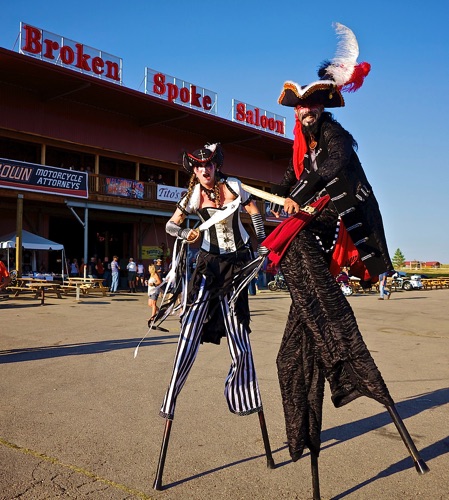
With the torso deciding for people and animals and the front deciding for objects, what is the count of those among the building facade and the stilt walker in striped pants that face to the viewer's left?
0

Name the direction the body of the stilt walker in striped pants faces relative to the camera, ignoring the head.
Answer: toward the camera

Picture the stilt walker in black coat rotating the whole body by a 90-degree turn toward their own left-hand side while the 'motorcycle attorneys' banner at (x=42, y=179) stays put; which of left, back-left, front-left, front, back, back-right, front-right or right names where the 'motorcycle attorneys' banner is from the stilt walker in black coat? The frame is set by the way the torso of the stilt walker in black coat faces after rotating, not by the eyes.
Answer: back

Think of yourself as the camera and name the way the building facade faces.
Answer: facing the viewer and to the right of the viewer

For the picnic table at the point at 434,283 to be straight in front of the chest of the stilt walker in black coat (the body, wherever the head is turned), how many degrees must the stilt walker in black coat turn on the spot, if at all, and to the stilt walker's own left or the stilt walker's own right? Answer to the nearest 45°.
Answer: approximately 135° to the stilt walker's own right

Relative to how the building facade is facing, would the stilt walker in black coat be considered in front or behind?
in front

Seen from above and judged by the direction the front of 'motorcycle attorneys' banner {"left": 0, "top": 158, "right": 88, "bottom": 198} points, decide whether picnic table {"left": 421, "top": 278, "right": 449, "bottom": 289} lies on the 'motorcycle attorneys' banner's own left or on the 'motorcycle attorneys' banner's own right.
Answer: on the 'motorcycle attorneys' banner's own left

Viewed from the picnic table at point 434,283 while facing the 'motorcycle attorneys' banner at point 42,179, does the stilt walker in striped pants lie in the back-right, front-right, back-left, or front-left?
front-left

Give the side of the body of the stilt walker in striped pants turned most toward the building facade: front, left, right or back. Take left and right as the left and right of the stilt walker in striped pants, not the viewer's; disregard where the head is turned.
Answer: back

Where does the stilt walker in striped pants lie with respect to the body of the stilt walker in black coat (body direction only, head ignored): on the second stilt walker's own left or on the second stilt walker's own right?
on the second stilt walker's own right
